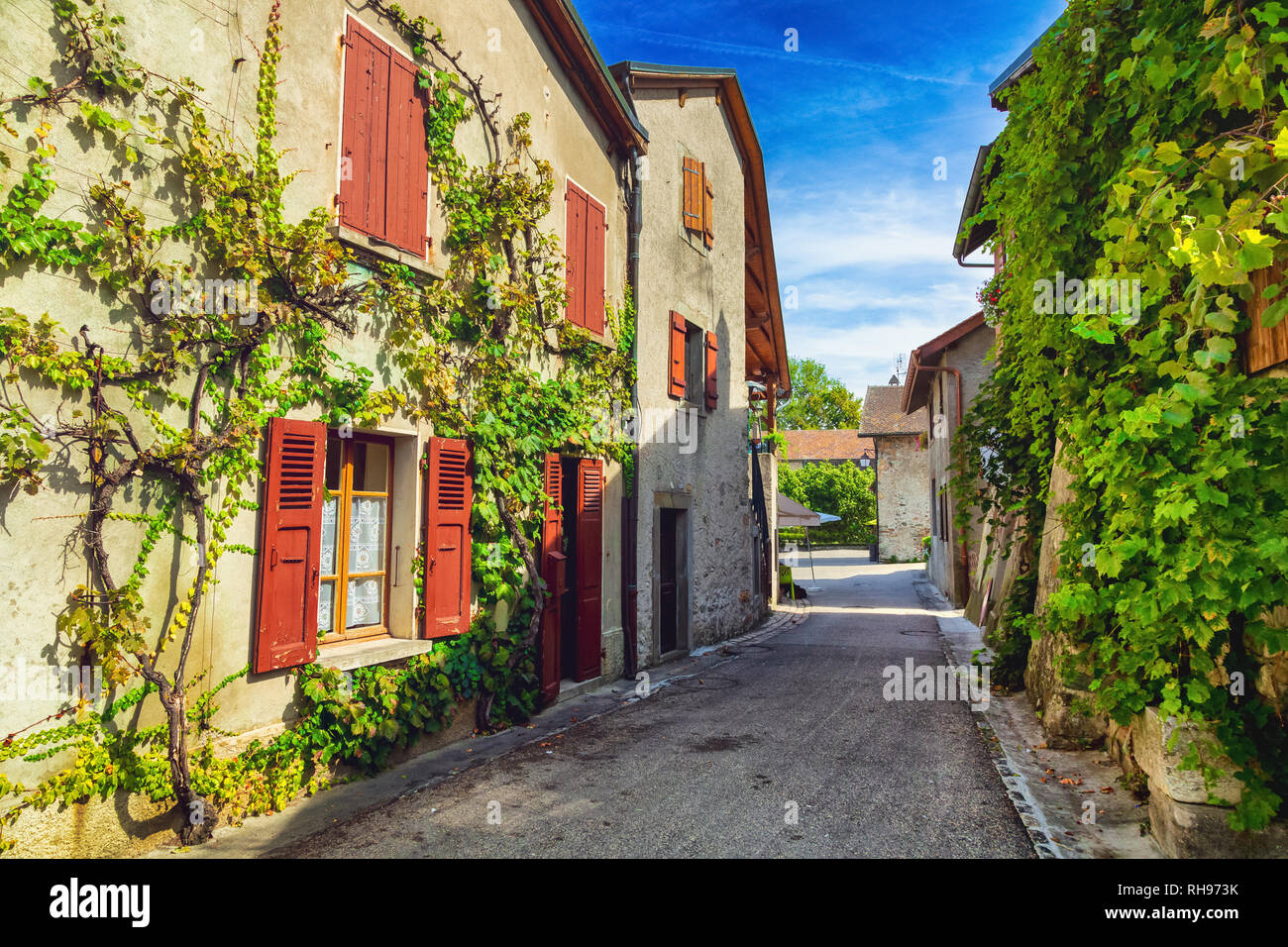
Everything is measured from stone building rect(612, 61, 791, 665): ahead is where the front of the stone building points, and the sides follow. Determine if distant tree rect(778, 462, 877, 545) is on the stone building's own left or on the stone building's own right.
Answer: on the stone building's own left

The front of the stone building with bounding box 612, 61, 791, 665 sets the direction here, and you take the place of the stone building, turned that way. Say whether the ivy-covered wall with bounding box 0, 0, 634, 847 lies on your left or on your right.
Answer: on your right

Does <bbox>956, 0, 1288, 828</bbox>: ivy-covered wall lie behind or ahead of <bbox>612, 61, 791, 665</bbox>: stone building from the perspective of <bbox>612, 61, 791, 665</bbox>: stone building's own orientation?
ahead

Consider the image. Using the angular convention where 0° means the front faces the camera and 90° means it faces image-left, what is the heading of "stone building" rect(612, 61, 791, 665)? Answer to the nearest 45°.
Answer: approximately 315°
